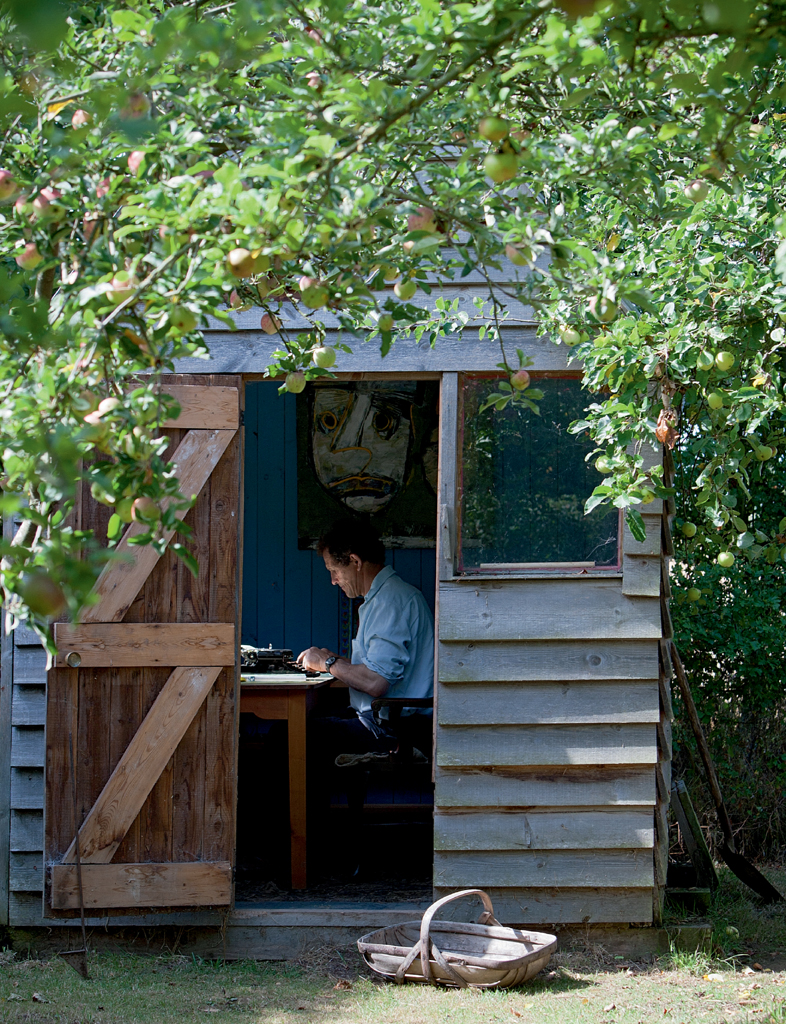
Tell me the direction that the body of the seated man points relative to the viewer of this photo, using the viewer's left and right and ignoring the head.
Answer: facing to the left of the viewer

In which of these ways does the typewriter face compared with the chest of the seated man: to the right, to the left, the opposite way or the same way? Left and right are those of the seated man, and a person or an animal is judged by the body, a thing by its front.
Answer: the opposite way

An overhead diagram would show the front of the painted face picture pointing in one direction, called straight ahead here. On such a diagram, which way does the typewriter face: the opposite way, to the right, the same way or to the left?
to the left

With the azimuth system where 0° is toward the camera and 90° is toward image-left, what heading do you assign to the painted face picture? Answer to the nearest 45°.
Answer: approximately 0°

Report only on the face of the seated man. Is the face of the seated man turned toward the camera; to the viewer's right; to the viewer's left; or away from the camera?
to the viewer's left

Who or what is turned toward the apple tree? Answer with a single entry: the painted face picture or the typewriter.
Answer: the painted face picture

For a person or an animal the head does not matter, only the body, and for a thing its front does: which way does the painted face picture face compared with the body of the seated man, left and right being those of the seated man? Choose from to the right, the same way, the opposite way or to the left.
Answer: to the left

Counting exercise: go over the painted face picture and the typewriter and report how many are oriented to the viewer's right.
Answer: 1

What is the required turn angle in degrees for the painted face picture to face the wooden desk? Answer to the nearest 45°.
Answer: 0° — it already faces it

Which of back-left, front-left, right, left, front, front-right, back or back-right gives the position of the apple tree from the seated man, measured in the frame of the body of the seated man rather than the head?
left

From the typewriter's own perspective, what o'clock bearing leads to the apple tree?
The apple tree is roughly at 3 o'clock from the typewriter.

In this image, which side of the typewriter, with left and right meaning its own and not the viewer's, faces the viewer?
right

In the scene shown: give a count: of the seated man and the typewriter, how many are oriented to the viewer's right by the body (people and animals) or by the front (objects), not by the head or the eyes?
1

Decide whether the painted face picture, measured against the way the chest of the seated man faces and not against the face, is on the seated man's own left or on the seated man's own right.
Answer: on the seated man's own right
